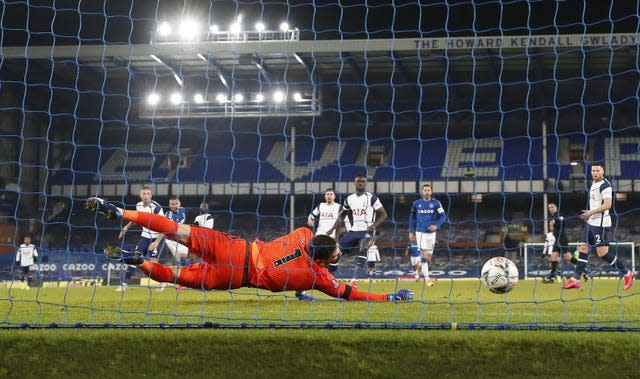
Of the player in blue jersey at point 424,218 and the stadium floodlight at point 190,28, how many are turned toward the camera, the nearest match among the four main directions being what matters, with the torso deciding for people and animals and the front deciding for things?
2

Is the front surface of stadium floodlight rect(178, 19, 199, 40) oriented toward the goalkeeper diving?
yes

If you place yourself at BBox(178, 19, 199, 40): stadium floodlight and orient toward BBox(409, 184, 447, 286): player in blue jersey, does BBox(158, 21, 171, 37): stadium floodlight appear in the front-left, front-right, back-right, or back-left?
back-right

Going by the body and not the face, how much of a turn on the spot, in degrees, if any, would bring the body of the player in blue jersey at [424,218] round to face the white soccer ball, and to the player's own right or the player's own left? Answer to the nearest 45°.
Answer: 0° — they already face it

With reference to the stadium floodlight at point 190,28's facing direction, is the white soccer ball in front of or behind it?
in front

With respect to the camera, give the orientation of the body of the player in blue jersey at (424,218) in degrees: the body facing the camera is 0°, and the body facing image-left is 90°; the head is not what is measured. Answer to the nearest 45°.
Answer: approximately 0°

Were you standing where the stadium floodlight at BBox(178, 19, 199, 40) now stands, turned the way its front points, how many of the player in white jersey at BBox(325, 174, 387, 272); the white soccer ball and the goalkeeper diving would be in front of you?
3

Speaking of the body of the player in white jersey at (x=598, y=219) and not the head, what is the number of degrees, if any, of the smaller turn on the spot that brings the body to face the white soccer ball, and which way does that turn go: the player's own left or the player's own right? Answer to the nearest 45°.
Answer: approximately 45° to the player's own left

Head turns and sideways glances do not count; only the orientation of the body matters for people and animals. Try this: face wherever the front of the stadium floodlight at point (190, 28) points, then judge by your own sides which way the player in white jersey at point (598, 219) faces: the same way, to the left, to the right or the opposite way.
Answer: to the right

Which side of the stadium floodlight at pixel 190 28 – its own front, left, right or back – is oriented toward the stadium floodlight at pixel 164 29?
right
